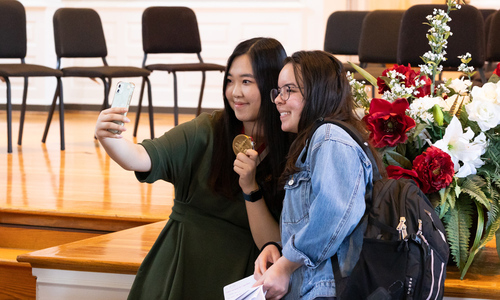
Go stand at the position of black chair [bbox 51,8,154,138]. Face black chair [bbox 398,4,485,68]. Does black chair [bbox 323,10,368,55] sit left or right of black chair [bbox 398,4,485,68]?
left

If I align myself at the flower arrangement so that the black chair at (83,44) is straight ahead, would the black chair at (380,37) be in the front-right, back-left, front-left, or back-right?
front-right

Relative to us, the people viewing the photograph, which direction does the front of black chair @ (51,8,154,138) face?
facing the viewer and to the right of the viewer

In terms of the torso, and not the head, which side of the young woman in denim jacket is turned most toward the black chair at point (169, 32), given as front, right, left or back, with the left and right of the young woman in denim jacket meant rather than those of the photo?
right

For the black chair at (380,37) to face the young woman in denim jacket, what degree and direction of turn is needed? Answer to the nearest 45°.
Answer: approximately 45° to its left

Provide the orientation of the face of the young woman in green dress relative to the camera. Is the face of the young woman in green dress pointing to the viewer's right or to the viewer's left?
to the viewer's left

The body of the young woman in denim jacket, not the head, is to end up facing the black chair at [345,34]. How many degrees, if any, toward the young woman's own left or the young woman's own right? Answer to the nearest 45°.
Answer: approximately 90° to the young woman's own right

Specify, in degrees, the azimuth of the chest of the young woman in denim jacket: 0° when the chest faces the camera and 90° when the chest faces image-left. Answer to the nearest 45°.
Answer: approximately 90°

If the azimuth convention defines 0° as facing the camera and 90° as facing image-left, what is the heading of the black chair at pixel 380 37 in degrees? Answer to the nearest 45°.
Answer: approximately 45°

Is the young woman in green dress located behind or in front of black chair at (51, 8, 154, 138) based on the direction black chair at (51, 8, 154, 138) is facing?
in front
